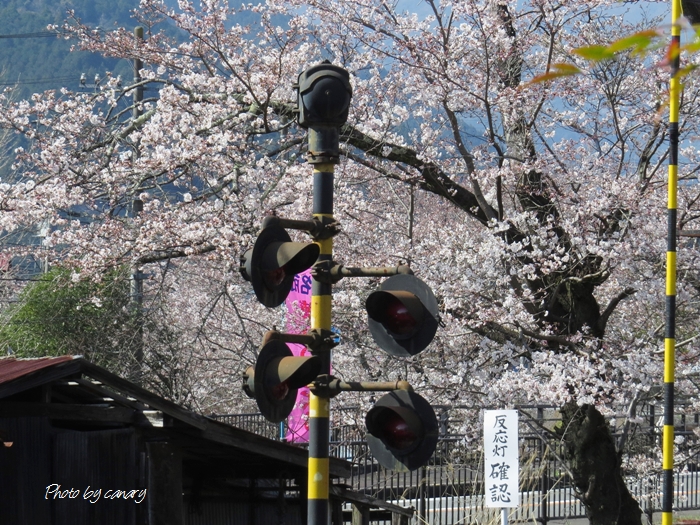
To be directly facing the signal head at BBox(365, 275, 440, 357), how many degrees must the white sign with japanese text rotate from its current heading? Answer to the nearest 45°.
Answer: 0° — it already faces it

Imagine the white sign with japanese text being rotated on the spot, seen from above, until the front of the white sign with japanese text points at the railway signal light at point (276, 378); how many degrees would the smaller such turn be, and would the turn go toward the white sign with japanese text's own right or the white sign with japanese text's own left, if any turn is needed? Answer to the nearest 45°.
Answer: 0° — it already faces it

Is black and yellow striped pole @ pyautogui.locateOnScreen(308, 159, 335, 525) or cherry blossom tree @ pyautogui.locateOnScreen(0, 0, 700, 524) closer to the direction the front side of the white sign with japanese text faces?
the black and yellow striped pole

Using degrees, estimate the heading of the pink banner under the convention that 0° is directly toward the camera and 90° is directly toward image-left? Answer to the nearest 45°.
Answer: approximately 0°

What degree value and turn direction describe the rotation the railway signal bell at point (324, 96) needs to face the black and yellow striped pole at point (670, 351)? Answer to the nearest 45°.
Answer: approximately 135° to its left

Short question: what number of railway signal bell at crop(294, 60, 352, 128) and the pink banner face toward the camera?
2
